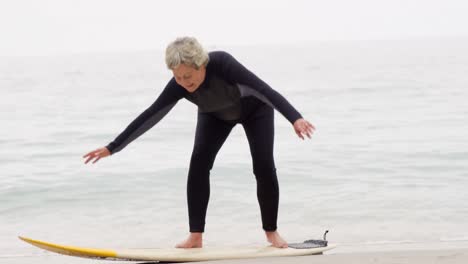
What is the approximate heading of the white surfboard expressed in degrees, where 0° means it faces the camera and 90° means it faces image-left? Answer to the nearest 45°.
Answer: approximately 90°
